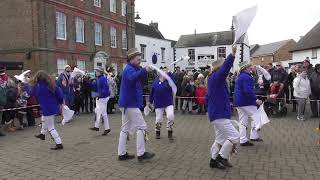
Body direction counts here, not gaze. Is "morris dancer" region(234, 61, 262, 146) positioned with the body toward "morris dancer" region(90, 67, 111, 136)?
no

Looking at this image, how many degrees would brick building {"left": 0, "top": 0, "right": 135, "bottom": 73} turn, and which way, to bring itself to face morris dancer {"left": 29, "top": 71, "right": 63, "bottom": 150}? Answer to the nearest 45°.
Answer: approximately 45° to its right

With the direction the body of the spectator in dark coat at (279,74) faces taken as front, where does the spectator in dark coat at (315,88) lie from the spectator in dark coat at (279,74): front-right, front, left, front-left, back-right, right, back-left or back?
left

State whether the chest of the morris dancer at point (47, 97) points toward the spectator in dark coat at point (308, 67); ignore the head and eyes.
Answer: no

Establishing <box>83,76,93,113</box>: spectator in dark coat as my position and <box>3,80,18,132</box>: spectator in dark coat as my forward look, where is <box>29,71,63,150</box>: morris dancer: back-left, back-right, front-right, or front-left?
front-left

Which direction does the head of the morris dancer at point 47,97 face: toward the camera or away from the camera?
away from the camera

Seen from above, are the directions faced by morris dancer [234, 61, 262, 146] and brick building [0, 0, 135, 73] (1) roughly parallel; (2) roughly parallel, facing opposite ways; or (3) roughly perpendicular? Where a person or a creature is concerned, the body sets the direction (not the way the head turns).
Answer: roughly parallel

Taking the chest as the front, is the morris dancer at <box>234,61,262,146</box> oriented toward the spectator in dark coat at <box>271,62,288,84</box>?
no

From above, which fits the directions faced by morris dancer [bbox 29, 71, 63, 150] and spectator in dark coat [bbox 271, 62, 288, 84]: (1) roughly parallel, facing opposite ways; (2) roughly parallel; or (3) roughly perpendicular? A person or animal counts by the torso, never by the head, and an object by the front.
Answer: roughly perpendicular
